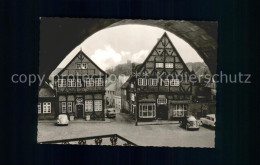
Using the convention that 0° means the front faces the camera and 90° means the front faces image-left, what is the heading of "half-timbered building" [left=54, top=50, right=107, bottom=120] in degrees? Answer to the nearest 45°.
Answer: approximately 0°

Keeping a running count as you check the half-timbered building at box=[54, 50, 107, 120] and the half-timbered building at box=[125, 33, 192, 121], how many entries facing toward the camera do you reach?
2

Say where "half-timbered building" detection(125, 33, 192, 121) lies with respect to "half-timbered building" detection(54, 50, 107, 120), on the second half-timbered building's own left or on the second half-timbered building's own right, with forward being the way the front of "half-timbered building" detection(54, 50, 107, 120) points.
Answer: on the second half-timbered building's own left

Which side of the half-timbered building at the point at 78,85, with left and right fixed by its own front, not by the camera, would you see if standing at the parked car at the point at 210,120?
left
